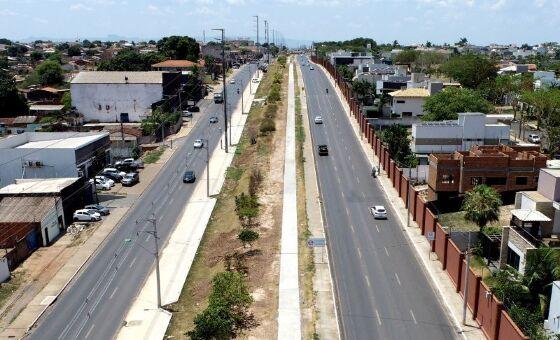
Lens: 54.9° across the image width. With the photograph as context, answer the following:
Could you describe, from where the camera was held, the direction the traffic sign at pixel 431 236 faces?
facing the viewer

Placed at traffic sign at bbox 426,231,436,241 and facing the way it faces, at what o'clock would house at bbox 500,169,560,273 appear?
The house is roughly at 8 o'clock from the traffic sign.

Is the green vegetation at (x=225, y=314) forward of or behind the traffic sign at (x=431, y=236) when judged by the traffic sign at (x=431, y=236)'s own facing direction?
forward

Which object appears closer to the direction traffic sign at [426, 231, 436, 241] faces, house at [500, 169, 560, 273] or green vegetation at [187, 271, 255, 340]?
the green vegetation

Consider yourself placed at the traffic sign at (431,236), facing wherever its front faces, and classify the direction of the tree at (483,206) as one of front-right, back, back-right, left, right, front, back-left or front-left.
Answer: back-left

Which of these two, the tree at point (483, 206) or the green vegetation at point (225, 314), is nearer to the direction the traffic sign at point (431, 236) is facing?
the green vegetation

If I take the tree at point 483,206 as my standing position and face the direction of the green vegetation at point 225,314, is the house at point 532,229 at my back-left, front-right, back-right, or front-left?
back-left
